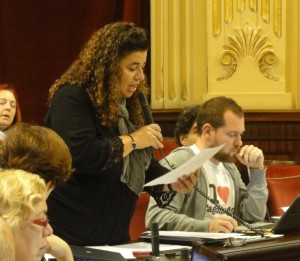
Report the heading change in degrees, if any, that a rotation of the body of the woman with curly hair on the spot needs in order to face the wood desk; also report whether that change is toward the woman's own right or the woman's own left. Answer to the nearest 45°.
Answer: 0° — they already face it

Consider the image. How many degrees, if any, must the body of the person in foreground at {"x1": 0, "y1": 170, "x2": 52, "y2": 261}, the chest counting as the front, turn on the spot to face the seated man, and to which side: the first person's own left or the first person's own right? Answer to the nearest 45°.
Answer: approximately 45° to the first person's own left

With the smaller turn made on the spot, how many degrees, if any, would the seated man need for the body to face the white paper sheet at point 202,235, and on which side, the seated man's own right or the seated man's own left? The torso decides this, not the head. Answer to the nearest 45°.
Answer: approximately 45° to the seated man's own right

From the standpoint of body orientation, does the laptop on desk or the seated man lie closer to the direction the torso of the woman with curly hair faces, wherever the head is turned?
the laptop on desk

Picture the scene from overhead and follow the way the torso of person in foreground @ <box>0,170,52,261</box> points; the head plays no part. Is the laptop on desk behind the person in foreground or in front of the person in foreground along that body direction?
in front

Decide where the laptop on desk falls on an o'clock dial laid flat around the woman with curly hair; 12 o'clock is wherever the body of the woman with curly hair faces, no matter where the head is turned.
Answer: The laptop on desk is roughly at 11 o'clock from the woman with curly hair.

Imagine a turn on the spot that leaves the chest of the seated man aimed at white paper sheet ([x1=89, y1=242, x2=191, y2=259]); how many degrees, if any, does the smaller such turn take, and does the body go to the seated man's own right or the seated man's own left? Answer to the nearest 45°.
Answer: approximately 45° to the seated man's own right

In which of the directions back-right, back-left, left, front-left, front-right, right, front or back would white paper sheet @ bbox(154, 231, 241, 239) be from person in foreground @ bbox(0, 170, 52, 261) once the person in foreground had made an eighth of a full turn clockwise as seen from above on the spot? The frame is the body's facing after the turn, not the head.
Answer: left

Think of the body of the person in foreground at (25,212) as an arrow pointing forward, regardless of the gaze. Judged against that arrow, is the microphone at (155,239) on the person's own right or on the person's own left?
on the person's own left

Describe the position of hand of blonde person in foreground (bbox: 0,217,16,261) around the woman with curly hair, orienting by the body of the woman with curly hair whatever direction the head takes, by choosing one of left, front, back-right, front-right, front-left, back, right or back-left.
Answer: front-right

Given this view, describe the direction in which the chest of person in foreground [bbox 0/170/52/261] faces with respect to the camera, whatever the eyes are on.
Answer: to the viewer's right

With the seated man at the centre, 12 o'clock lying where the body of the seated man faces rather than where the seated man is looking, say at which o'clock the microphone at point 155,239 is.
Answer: The microphone is roughly at 2 o'clock from the seated man.
